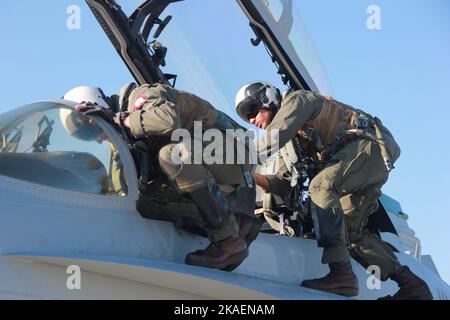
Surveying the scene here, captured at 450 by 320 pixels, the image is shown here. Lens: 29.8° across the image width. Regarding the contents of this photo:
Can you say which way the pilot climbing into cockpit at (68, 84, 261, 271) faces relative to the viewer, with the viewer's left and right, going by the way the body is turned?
facing to the left of the viewer

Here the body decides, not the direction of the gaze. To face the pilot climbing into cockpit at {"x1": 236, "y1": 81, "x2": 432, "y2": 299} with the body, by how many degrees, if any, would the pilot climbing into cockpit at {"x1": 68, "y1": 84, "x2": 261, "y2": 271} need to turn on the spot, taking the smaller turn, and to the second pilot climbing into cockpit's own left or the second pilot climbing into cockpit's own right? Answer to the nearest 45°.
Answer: approximately 135° to the second pilot climbing into cockpit's own right

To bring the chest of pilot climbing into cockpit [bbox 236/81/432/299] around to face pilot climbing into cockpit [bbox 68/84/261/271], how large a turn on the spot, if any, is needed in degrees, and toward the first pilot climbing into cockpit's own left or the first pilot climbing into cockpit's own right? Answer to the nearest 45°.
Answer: approximately 45° to the first pilot climbing into cockpit's own left

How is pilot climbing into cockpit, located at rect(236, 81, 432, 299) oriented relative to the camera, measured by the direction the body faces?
to the viewer's left
